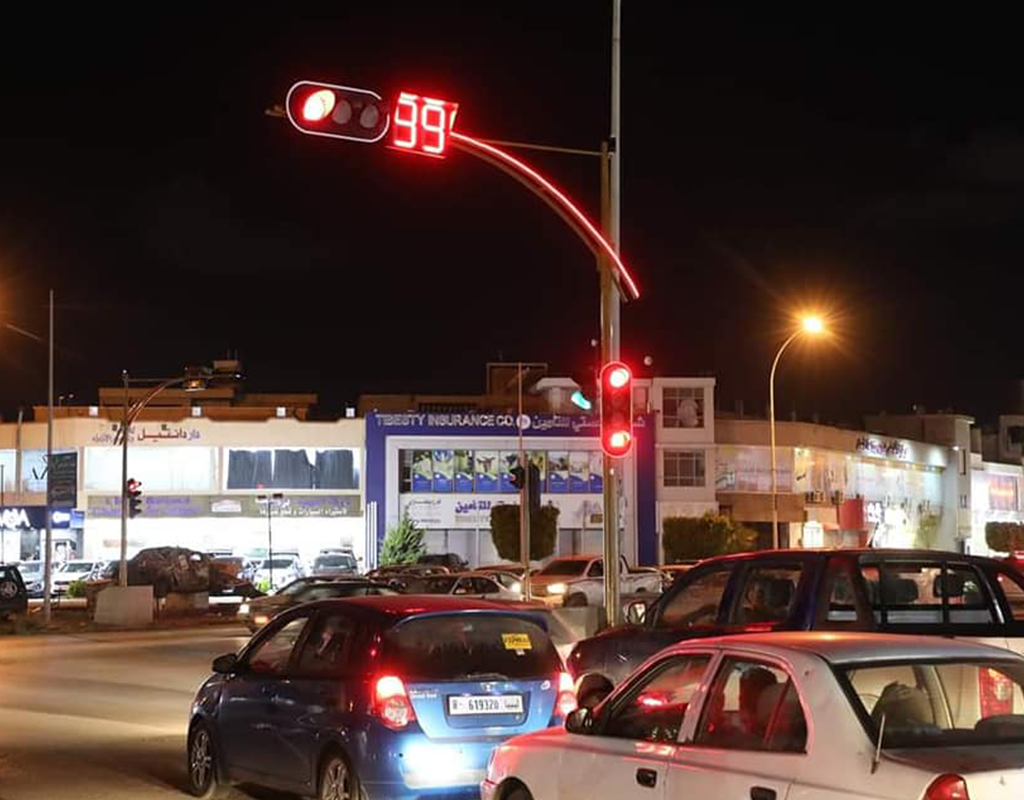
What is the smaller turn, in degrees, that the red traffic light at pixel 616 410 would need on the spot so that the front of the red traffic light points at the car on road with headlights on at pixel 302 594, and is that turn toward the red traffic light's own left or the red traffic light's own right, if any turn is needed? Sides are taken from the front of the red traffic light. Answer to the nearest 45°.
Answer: approximately 135° to the red traffic light's own right

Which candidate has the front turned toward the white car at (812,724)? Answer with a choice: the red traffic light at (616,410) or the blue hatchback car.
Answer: the red traffic light

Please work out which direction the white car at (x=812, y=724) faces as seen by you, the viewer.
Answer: facing away from the viewer and to the left of the viewer

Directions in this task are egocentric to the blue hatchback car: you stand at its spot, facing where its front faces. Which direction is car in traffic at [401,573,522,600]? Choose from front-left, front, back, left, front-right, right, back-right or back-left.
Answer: front-right

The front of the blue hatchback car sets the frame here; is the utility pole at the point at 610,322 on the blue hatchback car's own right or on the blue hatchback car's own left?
on the blue hatchback car's own right

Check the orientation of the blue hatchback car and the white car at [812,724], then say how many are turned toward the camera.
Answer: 0

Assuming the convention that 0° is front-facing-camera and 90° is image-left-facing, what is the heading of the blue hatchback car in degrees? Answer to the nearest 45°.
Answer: approximately 135°

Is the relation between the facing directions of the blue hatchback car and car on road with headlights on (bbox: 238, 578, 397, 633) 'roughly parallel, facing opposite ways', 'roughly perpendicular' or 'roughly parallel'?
roughly perpendicular

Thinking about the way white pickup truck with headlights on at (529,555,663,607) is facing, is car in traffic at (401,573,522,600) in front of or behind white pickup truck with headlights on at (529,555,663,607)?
in front

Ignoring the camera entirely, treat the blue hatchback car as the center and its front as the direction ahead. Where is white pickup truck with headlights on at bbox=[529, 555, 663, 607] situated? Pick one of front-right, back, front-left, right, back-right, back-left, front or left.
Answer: front-right

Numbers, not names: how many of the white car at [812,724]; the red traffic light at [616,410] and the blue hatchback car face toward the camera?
1

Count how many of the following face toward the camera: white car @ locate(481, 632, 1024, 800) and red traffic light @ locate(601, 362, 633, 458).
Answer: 1

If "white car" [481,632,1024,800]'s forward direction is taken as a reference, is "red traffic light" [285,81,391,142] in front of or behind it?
in front

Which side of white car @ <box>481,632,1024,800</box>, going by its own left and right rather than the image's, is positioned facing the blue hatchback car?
front
